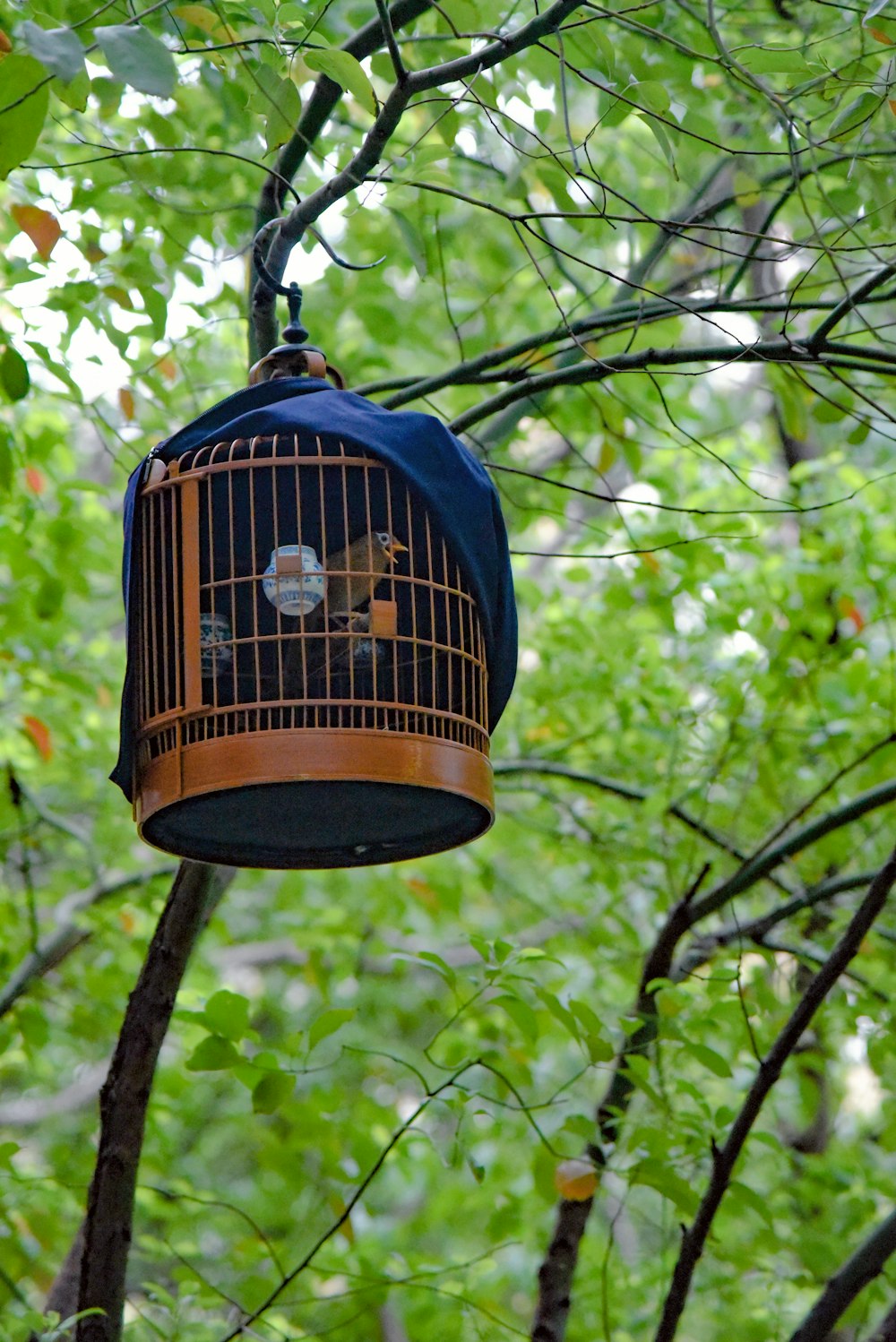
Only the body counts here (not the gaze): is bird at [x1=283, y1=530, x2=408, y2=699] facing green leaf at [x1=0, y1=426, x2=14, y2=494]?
no

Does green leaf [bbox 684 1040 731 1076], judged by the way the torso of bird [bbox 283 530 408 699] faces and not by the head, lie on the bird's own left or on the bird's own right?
on the bird's own left

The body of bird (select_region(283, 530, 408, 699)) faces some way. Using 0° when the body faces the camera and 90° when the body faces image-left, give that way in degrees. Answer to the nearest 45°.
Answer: approximately 270°

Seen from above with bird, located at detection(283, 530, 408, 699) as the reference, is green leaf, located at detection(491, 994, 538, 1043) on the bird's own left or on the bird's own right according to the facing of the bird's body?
on the bird's own left

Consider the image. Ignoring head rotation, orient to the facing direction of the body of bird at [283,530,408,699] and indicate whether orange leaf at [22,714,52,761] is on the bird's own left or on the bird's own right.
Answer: on the bird's own left

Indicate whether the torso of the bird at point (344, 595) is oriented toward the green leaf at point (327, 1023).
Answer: no

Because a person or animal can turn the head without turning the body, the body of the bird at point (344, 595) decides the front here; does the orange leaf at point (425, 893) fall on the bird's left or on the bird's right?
on the bird's left
